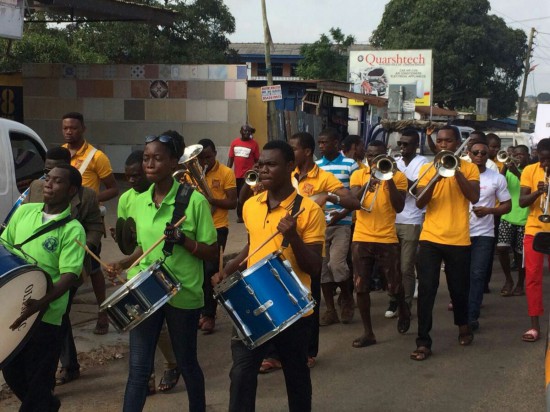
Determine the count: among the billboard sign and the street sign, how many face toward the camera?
2

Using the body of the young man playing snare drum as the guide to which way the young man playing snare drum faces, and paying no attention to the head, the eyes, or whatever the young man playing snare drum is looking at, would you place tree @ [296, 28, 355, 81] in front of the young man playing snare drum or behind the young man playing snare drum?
behind

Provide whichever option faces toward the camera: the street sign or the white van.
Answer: the street sign

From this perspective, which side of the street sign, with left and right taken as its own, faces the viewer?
front

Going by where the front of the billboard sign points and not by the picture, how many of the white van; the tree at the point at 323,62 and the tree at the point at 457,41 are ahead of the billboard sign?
1

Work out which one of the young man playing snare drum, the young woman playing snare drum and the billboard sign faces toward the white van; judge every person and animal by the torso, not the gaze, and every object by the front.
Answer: the billboard sign

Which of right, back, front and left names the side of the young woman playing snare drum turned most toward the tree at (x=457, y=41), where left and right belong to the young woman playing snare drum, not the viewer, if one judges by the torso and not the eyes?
back

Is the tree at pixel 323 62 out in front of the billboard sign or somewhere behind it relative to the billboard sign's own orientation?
behind

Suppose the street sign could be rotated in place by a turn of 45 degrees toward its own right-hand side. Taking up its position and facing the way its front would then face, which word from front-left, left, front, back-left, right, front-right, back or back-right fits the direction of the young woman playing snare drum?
front-left

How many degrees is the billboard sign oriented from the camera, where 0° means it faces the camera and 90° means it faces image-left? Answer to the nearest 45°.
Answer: approximately 0°

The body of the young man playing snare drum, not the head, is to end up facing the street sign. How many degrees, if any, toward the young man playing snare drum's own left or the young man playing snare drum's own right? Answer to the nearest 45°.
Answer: approximately 135° to the young man playing snare drum's own right

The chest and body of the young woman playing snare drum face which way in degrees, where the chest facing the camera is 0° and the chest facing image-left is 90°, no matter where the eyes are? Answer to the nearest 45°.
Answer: approximately 45°
